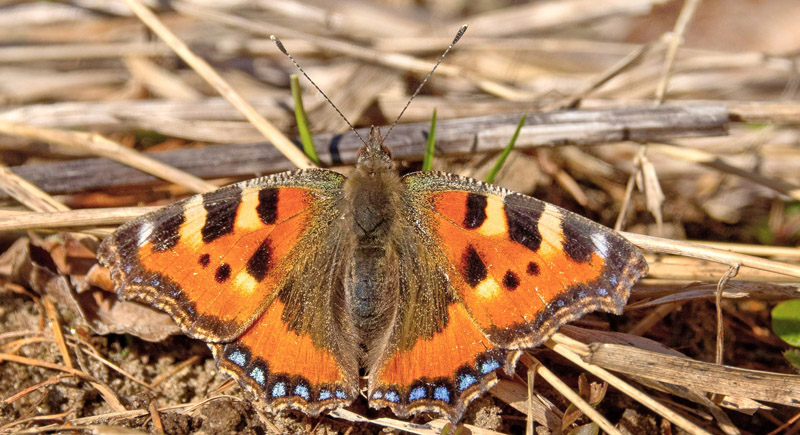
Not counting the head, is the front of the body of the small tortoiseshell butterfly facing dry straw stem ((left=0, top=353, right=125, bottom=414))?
no

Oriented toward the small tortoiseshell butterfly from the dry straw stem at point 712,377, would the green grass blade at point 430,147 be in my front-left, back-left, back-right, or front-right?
front-right

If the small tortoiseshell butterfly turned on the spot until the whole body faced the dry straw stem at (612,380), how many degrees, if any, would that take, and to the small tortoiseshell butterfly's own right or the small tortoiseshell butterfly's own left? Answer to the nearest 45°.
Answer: approximately 90° to the small tortoiseshell butterfly's own right

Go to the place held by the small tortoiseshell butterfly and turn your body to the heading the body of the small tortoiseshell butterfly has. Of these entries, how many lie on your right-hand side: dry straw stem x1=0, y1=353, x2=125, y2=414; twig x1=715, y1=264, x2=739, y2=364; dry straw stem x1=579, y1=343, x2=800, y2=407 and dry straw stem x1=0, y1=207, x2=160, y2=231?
2

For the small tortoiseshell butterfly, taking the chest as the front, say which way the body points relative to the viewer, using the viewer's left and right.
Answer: facing away from the viewer

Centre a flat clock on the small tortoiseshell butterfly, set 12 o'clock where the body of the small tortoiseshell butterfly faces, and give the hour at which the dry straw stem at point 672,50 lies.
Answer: The dry straw stem is roughly at 2 o'clock from the small tortoiseshell butterfly.

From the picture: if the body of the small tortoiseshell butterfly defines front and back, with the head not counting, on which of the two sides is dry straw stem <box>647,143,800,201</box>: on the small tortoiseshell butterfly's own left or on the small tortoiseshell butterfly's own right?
on the small tortoiseshell butterfly's own right

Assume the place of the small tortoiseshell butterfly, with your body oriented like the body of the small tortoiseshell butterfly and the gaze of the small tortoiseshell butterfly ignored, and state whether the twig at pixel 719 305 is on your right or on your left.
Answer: on your right

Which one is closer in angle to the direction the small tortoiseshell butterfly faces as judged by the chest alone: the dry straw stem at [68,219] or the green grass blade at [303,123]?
the green grass blade

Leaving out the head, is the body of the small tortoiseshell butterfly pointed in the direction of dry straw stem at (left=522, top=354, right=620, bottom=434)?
no

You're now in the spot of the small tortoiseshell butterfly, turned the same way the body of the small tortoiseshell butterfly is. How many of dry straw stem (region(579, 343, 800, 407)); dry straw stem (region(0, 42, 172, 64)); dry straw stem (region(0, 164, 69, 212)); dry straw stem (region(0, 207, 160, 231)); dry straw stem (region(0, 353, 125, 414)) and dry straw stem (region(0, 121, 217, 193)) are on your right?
1

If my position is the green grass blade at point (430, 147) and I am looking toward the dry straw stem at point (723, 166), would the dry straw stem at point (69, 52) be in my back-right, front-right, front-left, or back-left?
back-left

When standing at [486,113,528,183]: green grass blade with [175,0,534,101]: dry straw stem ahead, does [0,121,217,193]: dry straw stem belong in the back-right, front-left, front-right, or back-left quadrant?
front-left

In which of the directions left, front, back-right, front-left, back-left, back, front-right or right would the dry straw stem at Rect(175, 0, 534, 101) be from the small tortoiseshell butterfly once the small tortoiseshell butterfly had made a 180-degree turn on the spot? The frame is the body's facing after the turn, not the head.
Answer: back

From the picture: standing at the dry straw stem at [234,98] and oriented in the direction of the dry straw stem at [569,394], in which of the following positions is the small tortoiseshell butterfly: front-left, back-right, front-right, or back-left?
front-right

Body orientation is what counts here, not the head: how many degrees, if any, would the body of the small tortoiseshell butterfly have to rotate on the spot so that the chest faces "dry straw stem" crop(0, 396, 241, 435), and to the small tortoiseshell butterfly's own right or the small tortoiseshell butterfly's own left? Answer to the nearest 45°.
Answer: approximately 90° to the small tortoiseshell butterfly's own left

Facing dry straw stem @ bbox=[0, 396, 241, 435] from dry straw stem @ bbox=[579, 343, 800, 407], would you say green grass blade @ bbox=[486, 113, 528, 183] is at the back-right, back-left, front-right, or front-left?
front-right
